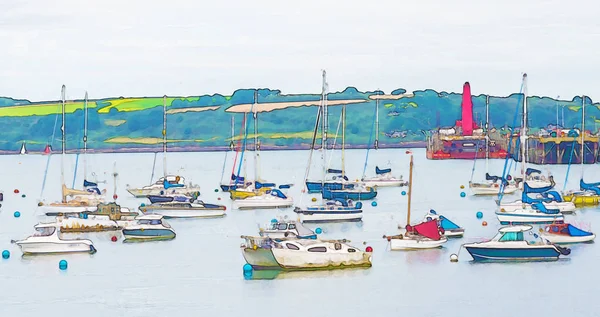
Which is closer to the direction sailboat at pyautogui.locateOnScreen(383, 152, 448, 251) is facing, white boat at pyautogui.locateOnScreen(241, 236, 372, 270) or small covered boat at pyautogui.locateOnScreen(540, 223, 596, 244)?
the white boat

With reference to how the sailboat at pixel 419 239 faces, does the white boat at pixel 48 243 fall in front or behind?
in front

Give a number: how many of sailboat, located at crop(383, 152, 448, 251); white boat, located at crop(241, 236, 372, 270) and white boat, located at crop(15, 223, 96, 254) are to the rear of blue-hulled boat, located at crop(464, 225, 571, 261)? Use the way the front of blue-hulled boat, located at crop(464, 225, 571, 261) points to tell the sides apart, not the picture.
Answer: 0

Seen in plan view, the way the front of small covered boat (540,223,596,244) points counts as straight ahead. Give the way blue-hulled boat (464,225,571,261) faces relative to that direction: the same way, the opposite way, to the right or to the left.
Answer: the same way

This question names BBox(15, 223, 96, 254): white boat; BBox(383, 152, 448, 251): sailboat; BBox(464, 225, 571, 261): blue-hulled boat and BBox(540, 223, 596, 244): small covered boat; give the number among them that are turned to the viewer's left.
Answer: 4

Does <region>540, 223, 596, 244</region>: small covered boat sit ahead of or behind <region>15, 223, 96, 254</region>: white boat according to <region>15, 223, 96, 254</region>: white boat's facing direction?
behind

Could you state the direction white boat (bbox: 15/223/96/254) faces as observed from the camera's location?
facing to the left of the viewer

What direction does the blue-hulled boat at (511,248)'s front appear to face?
to the viewer's left

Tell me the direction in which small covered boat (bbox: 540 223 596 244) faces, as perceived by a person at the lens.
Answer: facing to the left of the viewer

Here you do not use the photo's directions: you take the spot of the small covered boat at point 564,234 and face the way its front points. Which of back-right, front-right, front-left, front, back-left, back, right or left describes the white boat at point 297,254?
front-left

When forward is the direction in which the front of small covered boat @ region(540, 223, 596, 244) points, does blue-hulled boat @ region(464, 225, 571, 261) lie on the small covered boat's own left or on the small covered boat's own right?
on the small covered boat's own left

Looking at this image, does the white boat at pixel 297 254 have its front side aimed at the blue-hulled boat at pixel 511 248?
no

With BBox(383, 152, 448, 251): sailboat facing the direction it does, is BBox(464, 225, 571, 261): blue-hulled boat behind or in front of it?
behind

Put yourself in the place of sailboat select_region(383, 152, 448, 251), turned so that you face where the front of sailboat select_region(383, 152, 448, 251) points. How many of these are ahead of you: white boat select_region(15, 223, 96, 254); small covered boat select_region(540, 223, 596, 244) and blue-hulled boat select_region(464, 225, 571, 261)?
1

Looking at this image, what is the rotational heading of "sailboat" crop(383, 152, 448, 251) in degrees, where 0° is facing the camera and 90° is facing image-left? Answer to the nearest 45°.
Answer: approximately 90°
